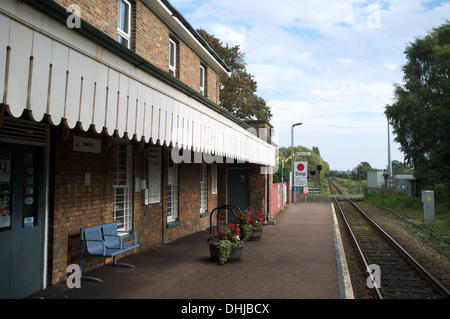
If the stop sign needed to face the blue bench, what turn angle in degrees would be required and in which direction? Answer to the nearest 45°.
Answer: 0° — it already faces it

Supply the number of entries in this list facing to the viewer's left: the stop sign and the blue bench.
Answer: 0

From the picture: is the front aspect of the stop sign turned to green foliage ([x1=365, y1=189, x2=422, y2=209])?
no

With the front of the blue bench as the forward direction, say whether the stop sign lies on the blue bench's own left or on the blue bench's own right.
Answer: on the blue bench's own left

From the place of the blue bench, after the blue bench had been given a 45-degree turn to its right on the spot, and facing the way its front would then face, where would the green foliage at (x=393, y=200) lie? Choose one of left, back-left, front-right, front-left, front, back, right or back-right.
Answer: back-left

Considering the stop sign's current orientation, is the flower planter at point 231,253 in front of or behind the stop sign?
in front

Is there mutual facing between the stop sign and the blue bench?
no

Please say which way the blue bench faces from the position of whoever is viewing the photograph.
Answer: facing the viewer and to the right of the viewer

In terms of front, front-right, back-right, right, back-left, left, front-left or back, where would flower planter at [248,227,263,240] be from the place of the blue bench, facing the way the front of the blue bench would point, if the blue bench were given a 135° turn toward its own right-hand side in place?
back-right

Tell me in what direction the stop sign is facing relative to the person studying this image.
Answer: facing the viewer

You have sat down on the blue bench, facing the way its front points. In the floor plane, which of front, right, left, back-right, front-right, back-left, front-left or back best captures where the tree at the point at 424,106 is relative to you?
left

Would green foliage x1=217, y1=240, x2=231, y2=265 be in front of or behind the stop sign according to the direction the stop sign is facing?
in front

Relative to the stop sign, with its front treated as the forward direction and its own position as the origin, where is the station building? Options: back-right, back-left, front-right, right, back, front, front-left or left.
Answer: front

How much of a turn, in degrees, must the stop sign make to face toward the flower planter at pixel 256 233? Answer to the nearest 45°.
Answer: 0° — it already faces it

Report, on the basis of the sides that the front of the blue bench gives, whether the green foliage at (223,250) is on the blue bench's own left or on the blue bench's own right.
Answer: on the blue bench's own left

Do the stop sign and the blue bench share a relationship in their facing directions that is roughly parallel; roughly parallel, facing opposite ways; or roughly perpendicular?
roughly perpendicular

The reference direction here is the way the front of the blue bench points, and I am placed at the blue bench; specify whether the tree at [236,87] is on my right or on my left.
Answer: on my left
